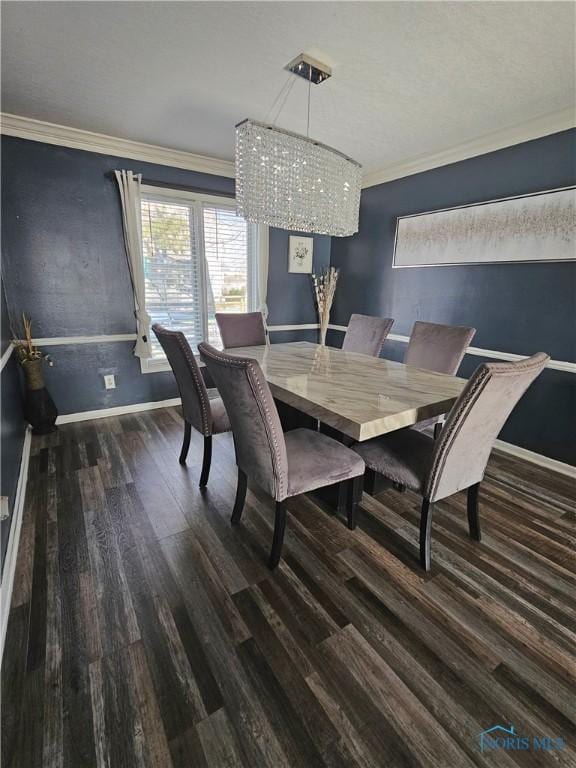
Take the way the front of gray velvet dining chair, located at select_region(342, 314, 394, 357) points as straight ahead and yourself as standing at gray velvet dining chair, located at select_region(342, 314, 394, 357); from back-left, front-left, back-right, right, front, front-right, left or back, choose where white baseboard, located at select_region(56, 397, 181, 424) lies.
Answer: front-right

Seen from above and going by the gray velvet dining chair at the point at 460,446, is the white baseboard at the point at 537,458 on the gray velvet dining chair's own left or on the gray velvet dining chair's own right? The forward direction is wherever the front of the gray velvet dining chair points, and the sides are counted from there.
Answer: on the gray velvet dining chair's own right

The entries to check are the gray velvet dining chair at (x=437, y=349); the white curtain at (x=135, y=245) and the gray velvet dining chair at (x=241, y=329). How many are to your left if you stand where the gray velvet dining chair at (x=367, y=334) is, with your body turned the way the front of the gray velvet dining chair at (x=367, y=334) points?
1

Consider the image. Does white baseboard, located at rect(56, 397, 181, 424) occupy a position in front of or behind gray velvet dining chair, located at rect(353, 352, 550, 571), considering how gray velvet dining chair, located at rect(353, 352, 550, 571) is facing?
in front

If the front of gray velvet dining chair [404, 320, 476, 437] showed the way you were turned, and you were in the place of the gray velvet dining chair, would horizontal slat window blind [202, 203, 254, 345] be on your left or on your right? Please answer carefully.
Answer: on your right

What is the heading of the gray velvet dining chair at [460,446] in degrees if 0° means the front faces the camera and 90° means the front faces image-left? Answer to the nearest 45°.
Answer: approximately 135°

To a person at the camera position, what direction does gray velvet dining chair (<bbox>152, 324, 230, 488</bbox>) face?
facing away from the viewer and to the right of the viewer

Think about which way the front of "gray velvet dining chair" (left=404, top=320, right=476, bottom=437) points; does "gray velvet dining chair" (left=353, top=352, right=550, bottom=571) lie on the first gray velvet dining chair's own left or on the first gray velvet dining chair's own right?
on the first gray velvet dining chair's own left

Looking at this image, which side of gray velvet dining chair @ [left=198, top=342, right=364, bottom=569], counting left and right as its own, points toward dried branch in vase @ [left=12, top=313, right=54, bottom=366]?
left

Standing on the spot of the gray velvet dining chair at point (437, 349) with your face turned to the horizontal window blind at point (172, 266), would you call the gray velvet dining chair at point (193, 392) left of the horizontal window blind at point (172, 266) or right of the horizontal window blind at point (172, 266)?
left

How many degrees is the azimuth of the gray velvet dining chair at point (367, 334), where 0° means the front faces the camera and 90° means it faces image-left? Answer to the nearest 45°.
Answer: approximately 45°

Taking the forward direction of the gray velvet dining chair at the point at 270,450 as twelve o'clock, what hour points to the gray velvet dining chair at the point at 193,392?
the gray velvet dining chair at the point at 193,392 is roughly at 9 o'clock from the gray velvet dining chair at the point at 270,450.

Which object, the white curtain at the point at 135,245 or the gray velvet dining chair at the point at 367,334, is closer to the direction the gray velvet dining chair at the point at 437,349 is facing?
the white curtain

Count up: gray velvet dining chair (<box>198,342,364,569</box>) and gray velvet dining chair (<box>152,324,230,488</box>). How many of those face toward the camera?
0
